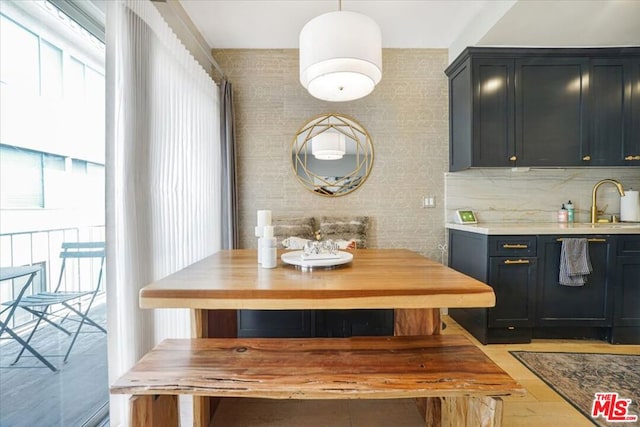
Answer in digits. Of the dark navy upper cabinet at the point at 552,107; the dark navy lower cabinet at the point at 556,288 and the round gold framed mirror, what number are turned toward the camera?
3

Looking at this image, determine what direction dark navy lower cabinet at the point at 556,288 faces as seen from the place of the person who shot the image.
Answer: facing the viewer

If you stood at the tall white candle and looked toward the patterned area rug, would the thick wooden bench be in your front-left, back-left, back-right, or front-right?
front-right

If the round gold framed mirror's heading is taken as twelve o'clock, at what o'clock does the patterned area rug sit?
The patterned area rug is roughly at 10 o'clock from the round gold framed mirror.

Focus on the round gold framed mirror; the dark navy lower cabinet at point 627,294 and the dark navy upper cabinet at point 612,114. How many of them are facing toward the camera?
3

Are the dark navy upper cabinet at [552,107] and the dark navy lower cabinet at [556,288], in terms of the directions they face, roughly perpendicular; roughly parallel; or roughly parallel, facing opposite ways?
roughly parallel

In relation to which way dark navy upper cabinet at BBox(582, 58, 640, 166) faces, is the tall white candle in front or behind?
in front

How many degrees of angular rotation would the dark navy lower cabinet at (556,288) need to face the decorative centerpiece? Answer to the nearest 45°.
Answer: approximately 45° to its right

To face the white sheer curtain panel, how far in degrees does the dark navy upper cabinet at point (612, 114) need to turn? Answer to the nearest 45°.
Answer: approximately 45° to its right

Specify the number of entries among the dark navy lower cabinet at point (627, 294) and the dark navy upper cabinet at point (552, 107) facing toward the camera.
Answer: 2

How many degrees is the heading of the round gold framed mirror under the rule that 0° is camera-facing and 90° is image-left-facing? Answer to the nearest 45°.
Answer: approximately 0°

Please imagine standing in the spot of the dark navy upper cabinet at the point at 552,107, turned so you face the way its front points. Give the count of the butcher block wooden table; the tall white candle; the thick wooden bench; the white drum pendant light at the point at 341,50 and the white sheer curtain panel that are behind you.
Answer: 0

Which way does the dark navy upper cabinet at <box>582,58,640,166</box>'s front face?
toward the camera

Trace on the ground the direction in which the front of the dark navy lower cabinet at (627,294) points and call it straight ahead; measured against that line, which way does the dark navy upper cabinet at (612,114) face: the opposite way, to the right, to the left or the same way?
the same way
